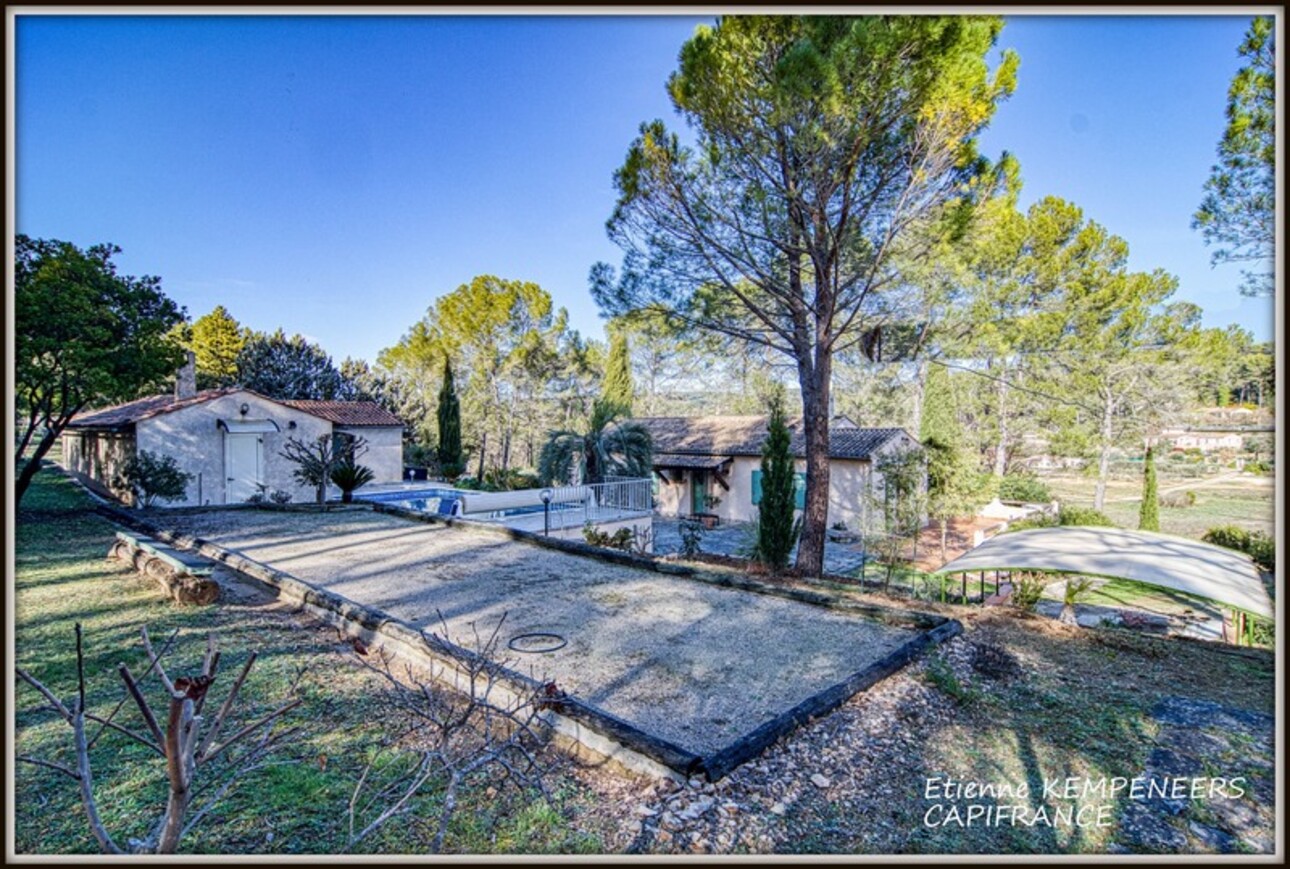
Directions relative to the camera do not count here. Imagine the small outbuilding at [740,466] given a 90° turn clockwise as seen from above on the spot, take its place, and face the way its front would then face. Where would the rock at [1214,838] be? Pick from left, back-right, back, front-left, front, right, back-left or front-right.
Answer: back-left

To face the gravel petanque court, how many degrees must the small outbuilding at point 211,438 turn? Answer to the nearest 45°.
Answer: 0° — it already faces it

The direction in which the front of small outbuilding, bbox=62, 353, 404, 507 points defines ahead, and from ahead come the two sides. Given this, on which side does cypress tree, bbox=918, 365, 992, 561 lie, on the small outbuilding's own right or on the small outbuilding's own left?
on the small outbuilding's own left

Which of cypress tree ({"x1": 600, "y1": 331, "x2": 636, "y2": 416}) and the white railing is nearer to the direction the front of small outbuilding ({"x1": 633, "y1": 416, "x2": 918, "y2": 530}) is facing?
the white railing

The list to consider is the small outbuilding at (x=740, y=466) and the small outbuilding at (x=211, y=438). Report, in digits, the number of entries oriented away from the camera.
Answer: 0

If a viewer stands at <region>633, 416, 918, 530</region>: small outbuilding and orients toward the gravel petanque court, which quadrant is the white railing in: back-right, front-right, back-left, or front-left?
front-right

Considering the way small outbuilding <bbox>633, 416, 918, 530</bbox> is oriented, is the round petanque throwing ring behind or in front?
in front

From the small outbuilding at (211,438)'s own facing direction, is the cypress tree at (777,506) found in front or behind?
in front

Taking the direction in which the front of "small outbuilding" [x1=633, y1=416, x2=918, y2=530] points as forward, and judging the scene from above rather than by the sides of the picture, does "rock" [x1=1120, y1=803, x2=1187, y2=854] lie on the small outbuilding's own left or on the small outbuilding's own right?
on the small outbuilding's own left

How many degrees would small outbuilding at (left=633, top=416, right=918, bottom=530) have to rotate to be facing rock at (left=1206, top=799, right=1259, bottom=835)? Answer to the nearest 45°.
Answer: approximately 45° to its left

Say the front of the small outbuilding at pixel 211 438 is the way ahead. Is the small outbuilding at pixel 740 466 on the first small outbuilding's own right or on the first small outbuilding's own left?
on the first small outbuilding's own left

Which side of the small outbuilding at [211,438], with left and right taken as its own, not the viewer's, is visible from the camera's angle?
front

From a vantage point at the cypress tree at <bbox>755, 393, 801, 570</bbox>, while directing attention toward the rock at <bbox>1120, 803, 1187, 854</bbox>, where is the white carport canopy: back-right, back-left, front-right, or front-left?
front-left

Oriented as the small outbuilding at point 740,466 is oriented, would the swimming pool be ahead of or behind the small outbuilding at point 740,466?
ahead

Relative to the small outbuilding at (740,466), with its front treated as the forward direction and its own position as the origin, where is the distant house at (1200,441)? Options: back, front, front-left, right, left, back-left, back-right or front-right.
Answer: back-left

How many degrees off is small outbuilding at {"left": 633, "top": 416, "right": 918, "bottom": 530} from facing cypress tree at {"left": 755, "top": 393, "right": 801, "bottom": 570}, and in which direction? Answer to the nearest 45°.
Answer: approximately 45° to its left

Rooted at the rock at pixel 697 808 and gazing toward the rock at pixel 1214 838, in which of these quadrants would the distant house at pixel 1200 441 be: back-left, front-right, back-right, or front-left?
front-left
